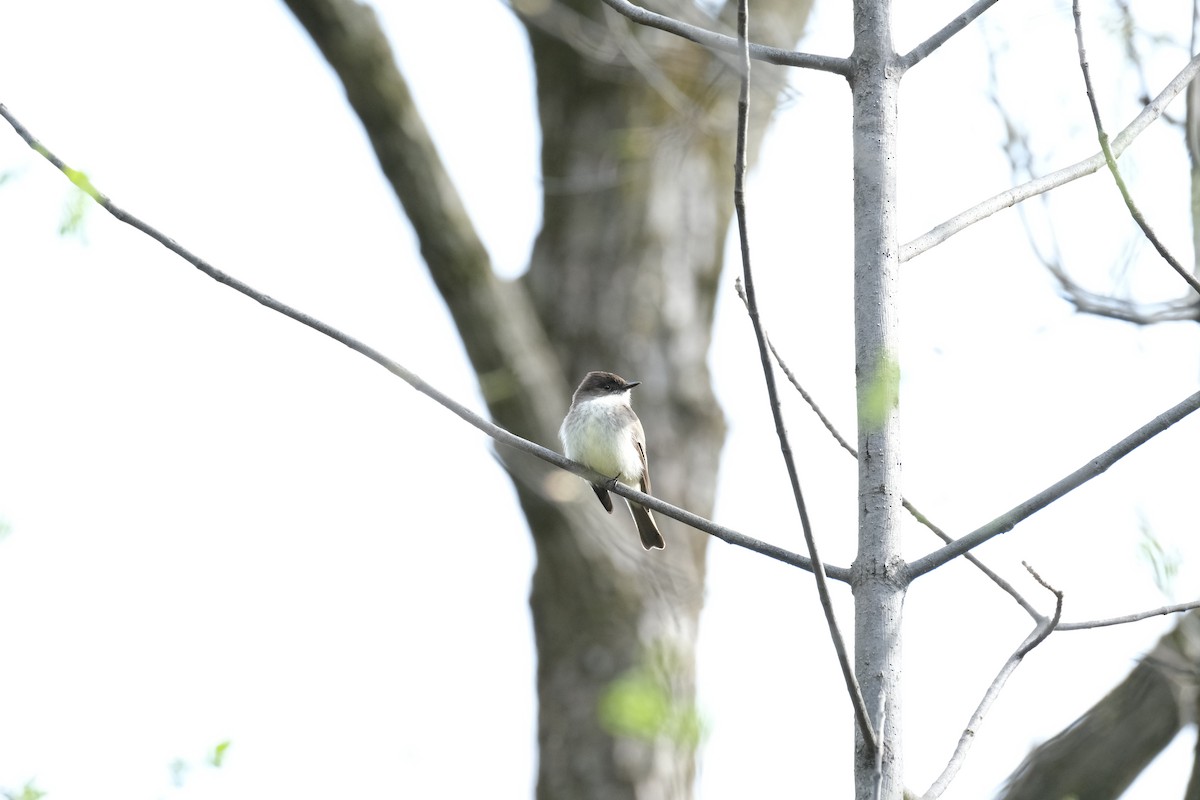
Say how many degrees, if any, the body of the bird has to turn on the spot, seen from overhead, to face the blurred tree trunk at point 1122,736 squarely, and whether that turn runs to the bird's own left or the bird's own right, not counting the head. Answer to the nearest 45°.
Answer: approximately 135° to the bird's own left

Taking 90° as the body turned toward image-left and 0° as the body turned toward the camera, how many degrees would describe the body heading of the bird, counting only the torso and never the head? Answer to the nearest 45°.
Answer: approximately 45°
